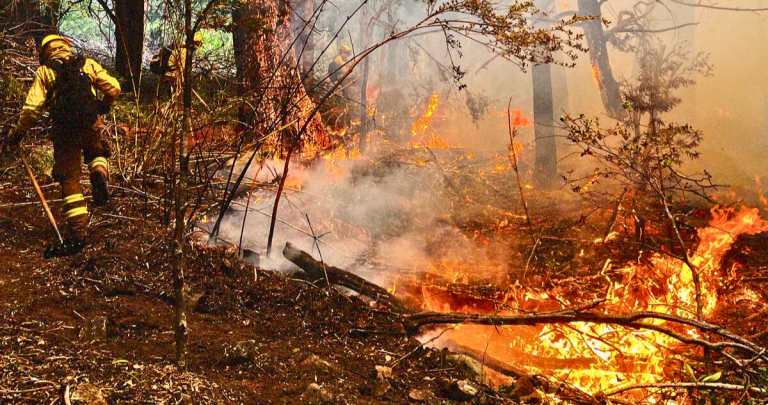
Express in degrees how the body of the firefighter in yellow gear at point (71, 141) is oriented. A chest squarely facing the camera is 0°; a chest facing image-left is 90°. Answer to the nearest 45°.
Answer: approximately 180°

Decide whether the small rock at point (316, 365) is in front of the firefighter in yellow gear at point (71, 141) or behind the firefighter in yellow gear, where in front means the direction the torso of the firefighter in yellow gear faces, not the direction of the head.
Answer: behind

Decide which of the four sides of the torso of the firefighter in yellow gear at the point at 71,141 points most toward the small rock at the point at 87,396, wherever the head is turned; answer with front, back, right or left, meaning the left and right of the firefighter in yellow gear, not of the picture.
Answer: back

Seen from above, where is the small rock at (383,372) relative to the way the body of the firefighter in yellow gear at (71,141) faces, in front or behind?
behind

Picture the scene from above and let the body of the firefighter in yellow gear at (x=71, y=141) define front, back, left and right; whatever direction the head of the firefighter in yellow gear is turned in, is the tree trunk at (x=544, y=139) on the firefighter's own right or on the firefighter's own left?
on the firefighter's own right

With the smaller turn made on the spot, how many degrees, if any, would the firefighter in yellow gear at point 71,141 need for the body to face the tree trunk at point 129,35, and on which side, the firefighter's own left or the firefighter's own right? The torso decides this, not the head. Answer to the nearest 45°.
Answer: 0° — they already face it

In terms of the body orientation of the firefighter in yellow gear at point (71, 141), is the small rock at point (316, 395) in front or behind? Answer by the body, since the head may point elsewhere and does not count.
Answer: behind

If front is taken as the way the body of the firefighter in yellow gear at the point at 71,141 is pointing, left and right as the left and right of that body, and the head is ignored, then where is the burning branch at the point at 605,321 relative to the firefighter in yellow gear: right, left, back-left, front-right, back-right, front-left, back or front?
back-right

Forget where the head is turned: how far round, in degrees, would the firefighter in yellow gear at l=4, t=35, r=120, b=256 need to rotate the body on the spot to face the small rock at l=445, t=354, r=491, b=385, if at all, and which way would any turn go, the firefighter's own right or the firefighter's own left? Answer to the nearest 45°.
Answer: approximately 135° to the firefighter's own right
